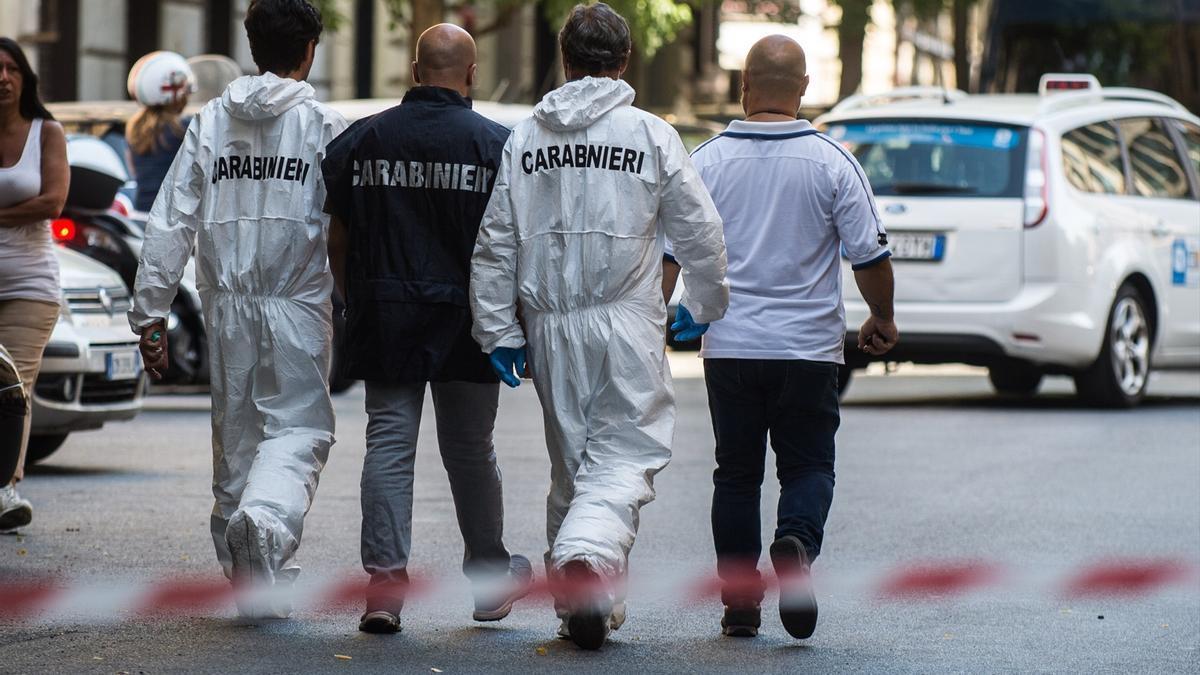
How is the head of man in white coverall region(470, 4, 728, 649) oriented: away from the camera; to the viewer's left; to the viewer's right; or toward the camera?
away from the camera

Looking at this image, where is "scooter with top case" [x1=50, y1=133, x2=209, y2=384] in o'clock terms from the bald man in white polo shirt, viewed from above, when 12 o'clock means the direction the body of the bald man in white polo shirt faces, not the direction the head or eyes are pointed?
The scooter with top case is roughly at 11 o'clock from the bald man in white polo shirt.

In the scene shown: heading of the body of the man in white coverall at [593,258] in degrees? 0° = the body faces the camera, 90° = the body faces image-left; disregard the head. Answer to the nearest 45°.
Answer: approximately 180°

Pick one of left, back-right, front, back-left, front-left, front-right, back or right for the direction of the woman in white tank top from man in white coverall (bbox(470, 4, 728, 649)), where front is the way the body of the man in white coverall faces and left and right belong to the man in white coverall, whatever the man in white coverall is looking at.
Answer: front-left

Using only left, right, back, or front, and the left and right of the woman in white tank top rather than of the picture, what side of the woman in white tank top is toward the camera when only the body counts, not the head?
front

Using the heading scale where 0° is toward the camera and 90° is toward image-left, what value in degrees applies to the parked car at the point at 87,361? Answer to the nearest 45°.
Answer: approximately 315°

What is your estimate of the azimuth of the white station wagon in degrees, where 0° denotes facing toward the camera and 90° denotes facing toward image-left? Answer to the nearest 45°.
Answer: approximately 225°

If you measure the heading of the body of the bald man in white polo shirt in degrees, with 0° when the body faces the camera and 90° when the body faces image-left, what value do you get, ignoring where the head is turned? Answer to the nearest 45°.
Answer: approximately 180°

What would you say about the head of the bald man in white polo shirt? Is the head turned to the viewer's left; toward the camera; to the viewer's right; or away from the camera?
away from the camera

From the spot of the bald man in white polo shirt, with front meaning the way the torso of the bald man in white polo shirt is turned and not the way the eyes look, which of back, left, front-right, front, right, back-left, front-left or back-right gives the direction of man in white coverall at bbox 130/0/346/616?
left

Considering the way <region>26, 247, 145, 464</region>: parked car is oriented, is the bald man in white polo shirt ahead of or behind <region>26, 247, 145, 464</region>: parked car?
ahead

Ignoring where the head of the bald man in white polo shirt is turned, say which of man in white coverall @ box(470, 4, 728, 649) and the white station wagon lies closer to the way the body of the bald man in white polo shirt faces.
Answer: the white station wagon

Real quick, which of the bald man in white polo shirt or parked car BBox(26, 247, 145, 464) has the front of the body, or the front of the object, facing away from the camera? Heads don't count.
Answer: the bald man in white polo shirt
